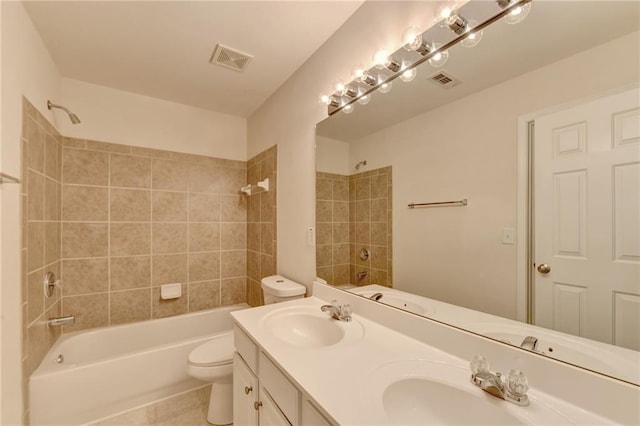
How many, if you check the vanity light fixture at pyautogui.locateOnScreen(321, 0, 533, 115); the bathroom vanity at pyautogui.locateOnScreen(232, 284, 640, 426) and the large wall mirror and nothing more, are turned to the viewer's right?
0

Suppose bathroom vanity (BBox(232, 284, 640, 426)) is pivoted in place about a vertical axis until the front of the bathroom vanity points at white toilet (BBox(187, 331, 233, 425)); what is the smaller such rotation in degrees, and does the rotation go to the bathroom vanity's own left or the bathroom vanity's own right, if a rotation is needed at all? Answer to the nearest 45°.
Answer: approximately 45° to the bathroom vanity's own right

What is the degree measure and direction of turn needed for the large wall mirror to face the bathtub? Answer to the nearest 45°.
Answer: approximately 45° to its right

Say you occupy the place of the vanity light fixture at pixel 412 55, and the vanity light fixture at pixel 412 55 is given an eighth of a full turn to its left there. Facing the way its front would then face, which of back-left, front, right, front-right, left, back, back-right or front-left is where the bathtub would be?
right

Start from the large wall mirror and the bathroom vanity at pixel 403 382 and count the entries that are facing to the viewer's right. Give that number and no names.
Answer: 0

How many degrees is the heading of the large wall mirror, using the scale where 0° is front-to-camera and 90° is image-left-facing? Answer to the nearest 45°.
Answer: approximately 45°

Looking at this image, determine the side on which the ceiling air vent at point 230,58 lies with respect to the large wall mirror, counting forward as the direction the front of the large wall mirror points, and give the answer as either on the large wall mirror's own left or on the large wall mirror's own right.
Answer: on the large wall mirror's own right

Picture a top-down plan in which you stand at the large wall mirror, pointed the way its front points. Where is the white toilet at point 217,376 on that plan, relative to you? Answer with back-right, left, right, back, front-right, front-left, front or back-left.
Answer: front-right

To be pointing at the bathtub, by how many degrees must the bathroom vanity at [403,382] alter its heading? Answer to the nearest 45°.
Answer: approximately 45° to its right

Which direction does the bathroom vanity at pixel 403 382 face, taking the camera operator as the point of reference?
facing the viewer and to the left of the viewer
